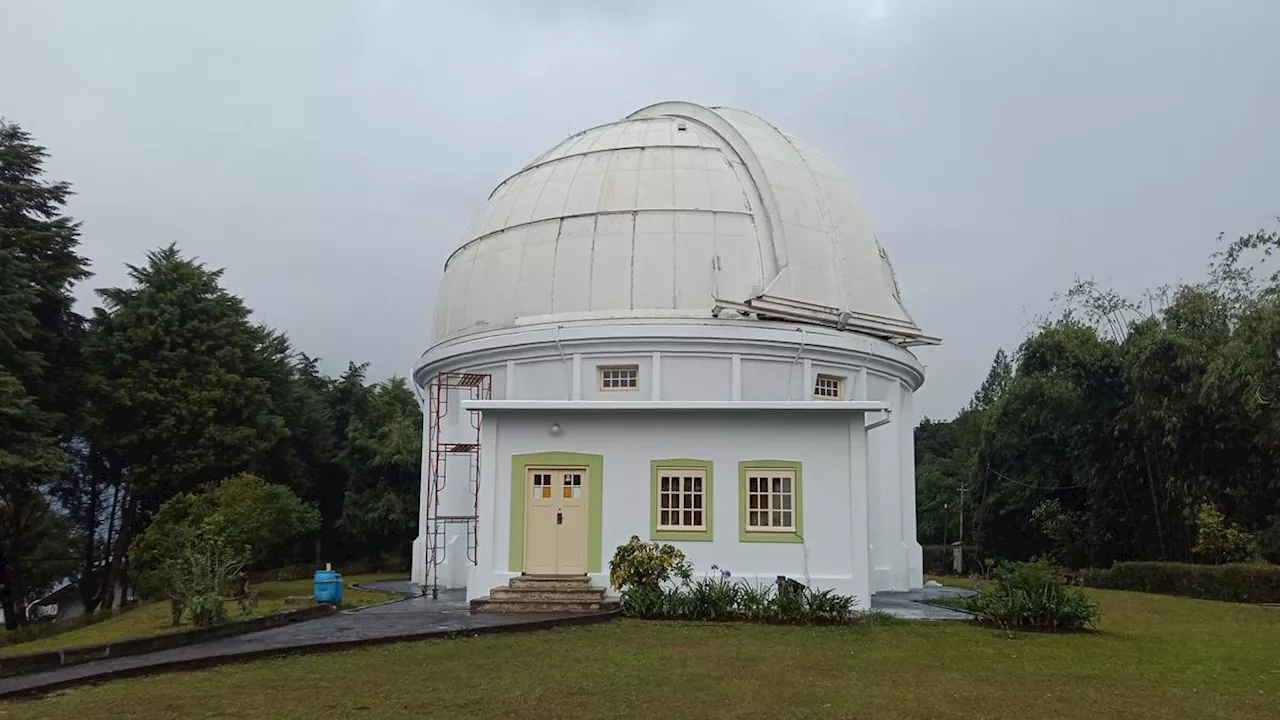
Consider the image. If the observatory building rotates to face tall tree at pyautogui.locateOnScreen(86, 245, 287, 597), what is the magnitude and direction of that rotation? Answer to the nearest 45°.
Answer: approximately 135° to its right

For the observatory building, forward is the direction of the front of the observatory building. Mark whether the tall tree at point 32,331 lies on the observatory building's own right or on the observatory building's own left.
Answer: on the observatory building's own right

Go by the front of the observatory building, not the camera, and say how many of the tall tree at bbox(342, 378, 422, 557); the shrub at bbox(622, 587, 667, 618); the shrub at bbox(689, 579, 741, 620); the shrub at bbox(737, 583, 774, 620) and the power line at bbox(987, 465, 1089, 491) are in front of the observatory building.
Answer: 3

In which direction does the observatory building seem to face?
toward the camera

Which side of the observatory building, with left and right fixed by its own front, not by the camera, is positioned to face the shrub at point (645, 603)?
front

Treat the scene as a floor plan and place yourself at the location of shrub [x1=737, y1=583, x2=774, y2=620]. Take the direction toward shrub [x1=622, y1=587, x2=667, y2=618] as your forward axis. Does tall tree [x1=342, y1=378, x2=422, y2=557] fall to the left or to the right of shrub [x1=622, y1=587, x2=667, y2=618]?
right

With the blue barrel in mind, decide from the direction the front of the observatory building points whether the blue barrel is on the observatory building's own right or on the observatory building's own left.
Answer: on the observatory building's own right

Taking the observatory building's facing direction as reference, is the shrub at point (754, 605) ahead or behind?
ahead

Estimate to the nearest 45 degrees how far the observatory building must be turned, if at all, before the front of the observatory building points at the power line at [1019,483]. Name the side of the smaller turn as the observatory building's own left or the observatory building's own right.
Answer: approximately 135° to the observatory building's own left

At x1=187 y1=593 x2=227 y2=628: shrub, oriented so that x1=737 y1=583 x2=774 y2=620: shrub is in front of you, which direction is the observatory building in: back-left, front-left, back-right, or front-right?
front-left

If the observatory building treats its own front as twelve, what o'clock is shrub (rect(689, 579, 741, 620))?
The shrub is roughly at 12 o'clock from the observatory building.

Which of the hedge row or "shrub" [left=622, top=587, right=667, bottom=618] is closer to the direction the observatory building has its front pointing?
the shrub

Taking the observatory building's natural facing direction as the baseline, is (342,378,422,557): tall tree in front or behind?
behind

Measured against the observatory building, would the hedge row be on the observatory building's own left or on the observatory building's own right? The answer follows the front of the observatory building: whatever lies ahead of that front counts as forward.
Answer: on the observatory building's own left

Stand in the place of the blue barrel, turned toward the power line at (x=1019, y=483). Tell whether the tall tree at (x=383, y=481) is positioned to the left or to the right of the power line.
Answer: left
